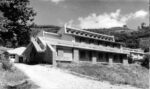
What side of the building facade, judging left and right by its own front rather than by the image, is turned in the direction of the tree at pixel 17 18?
right
